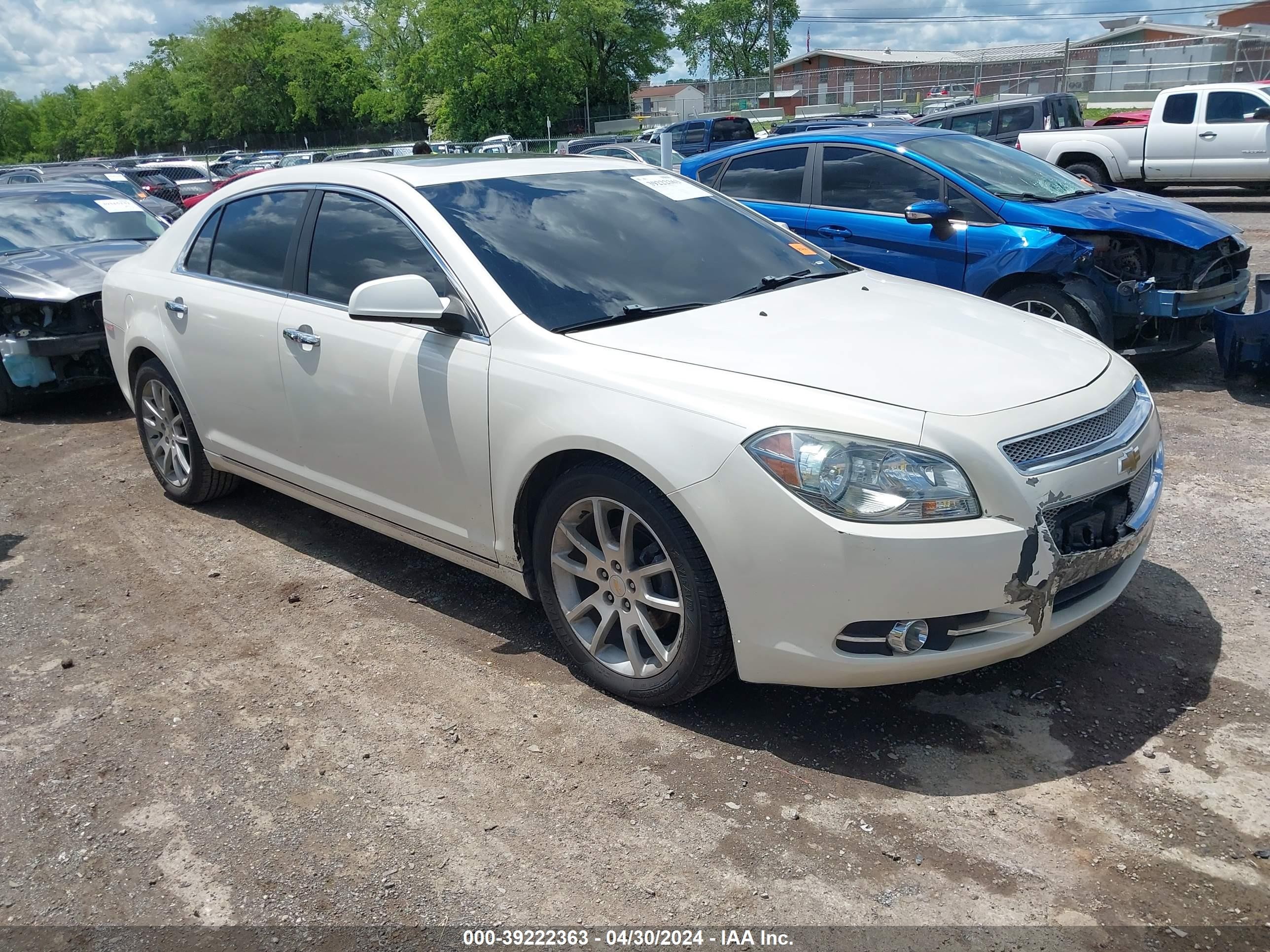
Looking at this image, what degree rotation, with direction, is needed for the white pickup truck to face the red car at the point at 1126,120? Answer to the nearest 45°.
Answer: approximately 90° to its left

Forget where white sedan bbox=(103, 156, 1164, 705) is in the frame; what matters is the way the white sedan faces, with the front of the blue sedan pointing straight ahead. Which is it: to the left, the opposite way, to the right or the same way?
the same way

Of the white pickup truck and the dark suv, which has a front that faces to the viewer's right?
the white pickup truck

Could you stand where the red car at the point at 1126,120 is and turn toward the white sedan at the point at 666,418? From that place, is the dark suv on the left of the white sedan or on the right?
right

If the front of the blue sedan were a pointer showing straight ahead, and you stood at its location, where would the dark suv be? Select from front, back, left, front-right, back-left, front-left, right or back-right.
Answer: back-left

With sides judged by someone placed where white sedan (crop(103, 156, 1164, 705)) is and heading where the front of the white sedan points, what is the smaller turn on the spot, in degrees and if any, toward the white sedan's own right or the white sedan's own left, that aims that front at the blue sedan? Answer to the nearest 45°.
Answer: approximately 90° to the white sedan's own left

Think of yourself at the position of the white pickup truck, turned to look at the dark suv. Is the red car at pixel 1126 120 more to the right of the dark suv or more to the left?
right

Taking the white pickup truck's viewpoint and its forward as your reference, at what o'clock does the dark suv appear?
The dark suv is roughly at 7 o'clock from the white pickup truck.

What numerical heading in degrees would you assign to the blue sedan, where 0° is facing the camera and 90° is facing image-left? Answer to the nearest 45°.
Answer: approximately 315°

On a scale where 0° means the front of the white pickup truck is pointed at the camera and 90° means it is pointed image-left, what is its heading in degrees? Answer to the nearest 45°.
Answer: approximately 270°

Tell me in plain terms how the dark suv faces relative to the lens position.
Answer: facing away from the viewer and to the left of the viewer

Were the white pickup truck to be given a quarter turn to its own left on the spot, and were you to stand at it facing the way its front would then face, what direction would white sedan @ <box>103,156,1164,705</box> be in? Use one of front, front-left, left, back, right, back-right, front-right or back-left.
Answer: back

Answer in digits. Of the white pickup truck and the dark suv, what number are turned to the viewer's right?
1

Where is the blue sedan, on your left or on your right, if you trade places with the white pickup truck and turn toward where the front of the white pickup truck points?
on your right
